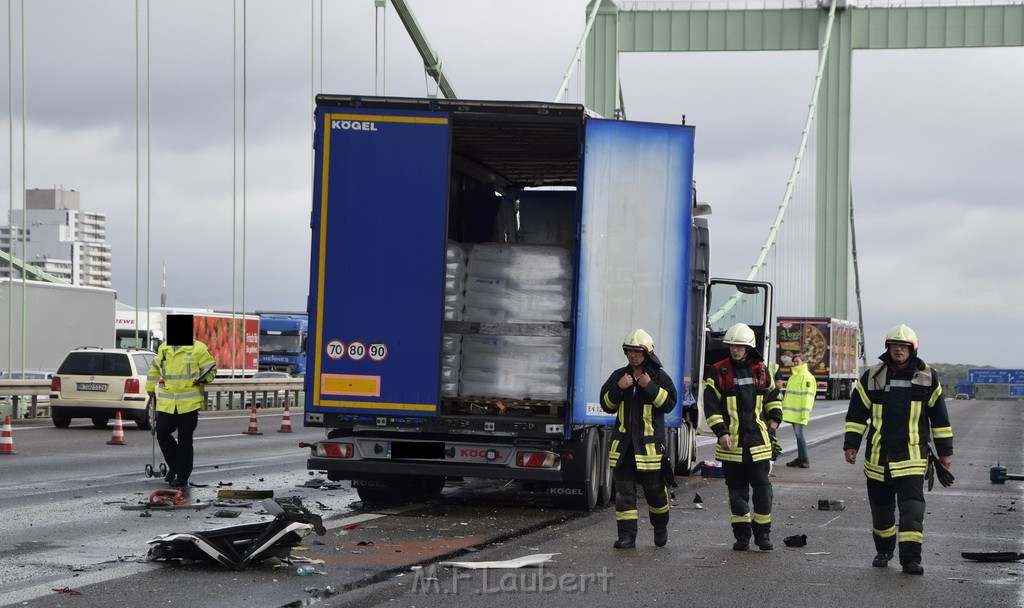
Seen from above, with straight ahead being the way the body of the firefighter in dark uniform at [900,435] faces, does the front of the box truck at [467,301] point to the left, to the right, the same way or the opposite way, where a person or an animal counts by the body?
the opposite way

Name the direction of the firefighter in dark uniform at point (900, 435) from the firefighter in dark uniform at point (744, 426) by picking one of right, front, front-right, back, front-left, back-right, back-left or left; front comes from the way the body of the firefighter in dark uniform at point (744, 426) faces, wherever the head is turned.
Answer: front-left

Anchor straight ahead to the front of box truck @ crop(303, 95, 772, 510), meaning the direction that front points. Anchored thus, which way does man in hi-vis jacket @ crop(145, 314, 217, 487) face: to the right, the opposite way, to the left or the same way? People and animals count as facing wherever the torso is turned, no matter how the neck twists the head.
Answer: the opposite way

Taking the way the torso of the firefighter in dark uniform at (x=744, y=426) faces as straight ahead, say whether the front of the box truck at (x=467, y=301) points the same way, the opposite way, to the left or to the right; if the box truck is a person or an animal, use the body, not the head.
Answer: the opposite way

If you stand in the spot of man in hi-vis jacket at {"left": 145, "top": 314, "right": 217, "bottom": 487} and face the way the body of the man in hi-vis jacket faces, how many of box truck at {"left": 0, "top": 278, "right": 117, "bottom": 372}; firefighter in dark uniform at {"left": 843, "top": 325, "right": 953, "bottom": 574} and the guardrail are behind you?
2

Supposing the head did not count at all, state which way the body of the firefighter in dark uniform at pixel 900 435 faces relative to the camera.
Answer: toward the camera

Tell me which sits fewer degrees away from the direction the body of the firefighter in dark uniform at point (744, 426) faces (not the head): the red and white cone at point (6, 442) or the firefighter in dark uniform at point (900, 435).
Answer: the firefighter in dark uniform

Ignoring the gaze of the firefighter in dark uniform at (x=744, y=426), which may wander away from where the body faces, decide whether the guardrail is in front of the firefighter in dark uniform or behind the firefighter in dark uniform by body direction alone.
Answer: behind

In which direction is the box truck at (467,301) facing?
away from the camera

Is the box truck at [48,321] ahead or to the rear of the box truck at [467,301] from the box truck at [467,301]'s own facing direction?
ahead

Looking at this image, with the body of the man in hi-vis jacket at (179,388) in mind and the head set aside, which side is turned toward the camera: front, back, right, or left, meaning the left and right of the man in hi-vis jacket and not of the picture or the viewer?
front

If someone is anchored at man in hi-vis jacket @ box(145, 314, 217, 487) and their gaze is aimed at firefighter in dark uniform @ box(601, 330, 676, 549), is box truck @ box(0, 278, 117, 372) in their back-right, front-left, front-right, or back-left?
back-left

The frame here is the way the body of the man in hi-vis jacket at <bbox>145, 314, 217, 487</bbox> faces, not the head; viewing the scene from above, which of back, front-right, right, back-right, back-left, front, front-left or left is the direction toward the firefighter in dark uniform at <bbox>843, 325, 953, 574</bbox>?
front-left
